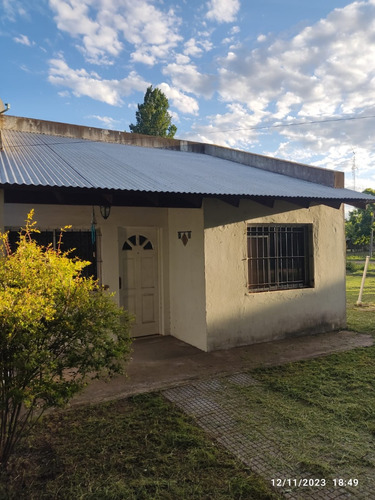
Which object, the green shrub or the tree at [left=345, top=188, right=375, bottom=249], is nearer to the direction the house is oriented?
the green shrub

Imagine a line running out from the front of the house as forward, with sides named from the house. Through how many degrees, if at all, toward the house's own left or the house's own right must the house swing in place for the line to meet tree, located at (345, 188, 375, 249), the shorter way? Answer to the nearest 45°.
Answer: approximately 90° to the house's own left

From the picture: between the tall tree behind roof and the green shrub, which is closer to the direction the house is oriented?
the green shrub

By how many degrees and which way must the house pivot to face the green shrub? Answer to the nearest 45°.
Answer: approximately 45° to its right

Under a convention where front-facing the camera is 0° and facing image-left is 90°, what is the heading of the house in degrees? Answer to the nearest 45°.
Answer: approximately 315°

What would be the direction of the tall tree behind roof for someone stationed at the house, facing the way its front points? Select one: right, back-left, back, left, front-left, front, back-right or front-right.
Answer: back-left
